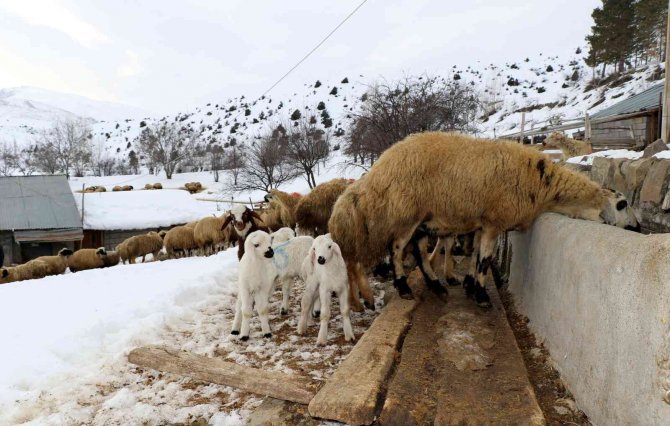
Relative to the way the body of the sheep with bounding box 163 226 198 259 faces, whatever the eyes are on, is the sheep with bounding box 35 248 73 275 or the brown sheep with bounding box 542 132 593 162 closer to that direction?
the brown sheep

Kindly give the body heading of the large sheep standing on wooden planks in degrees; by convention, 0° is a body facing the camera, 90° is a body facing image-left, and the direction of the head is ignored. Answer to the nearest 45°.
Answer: approximately 270°

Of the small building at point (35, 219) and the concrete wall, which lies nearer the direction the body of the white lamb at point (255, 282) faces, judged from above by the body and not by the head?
the concrete wall

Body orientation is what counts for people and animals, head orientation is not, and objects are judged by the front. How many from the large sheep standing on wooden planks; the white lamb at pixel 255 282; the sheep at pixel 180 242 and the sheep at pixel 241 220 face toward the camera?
2

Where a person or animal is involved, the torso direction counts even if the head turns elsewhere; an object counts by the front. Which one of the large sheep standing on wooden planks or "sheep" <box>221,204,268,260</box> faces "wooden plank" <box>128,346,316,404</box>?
the sheep

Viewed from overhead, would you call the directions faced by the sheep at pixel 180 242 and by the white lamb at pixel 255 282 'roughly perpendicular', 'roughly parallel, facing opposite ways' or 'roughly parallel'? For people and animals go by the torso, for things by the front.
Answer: roughly perpendicular

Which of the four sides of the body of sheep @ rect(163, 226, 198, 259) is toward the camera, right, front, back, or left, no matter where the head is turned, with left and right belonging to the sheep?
right

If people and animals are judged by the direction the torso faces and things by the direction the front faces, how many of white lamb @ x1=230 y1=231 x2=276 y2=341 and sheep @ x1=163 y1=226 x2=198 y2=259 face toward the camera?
1

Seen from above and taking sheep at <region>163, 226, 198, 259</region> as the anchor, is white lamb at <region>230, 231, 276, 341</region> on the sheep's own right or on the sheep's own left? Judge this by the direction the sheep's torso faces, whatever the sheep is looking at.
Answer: on the sheep's own right

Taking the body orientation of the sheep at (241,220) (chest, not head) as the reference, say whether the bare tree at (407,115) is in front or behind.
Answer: behind
